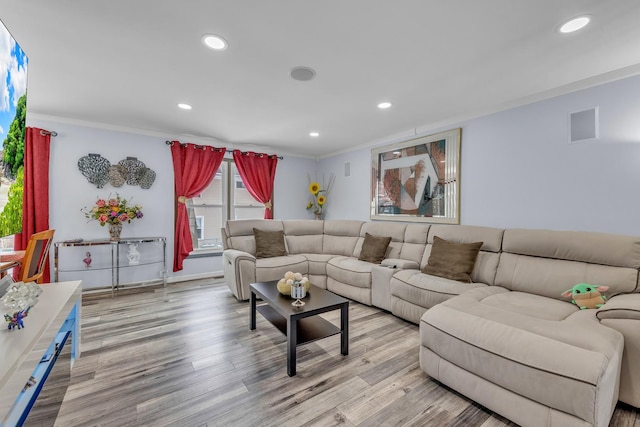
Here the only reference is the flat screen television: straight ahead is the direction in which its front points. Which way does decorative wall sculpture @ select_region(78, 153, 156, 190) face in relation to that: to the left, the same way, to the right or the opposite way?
to the right

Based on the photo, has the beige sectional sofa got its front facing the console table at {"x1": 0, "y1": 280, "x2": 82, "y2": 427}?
yes

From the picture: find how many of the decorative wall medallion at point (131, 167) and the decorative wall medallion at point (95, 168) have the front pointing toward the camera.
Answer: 2

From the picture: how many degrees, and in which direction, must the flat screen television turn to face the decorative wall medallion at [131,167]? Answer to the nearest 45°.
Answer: approximately 45° to its left

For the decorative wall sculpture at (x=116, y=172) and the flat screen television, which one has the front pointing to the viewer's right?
the flat screen television

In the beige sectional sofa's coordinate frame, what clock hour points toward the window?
The window is roughly at 2 o'clock from the beige sectional sofa.

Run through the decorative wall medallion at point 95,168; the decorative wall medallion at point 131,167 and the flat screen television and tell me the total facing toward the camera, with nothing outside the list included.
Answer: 2

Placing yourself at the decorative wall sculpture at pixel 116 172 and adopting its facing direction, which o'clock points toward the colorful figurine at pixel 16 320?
The colorful figurine is roughly at 12 o'clock from the decorative wall sculpture.

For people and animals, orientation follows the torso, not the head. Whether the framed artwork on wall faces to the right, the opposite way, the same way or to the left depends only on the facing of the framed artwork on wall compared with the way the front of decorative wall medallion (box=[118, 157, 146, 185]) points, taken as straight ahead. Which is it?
to the right

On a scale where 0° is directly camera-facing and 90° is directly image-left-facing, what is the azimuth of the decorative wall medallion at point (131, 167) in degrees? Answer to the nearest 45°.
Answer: approximately 0°
